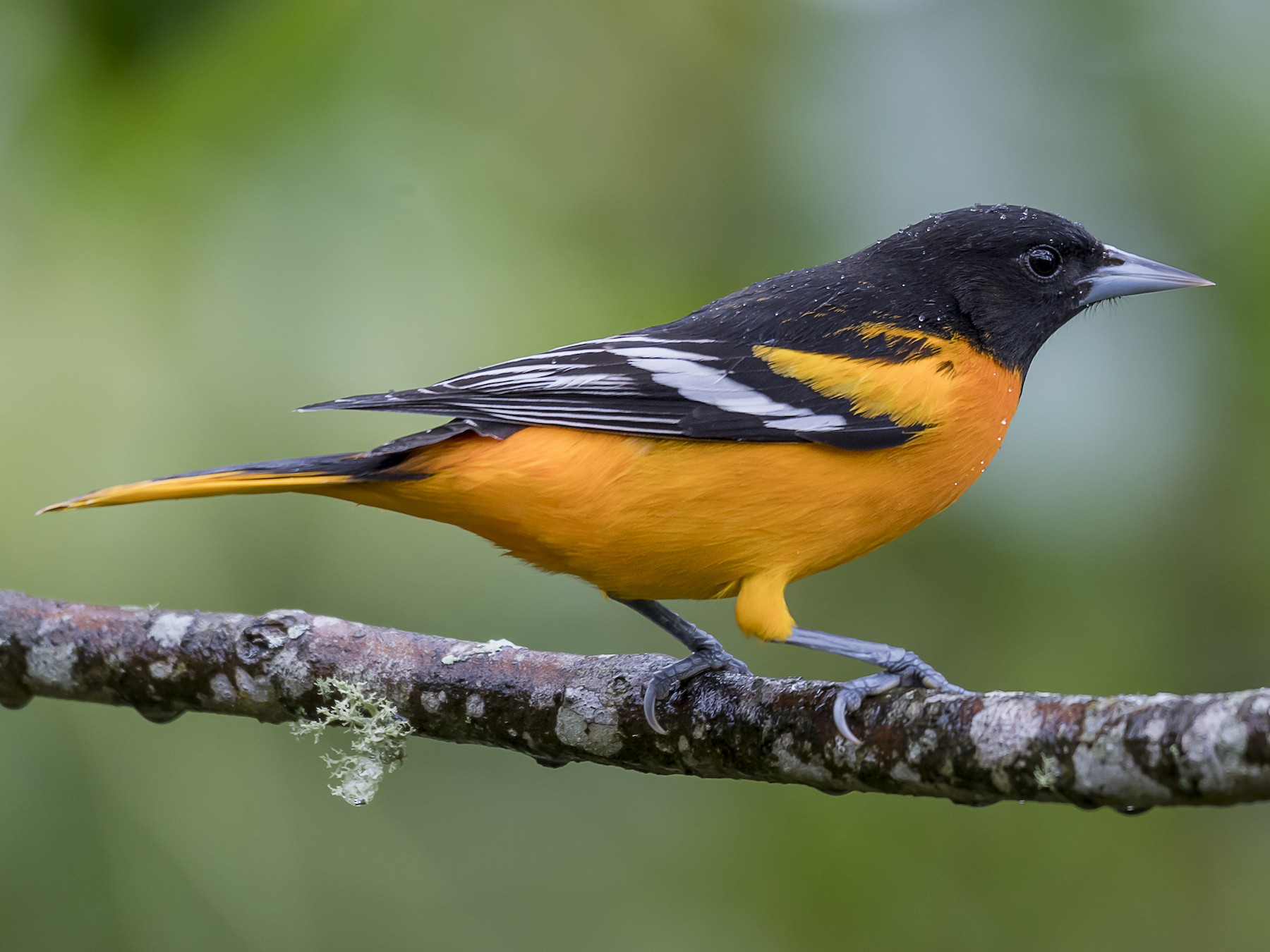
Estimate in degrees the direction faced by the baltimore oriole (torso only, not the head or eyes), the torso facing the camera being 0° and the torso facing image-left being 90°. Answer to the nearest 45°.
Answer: approximately 270°
